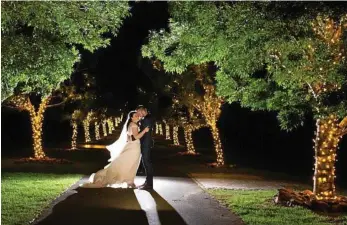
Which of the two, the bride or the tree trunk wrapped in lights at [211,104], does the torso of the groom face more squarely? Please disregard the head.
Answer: the bride

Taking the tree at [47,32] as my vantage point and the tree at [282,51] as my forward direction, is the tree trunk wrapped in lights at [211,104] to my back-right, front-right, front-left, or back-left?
front-left

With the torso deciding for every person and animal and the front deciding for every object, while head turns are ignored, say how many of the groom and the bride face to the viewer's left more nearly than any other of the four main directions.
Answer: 1

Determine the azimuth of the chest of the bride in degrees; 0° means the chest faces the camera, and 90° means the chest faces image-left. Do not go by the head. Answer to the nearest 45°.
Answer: approximately 270°

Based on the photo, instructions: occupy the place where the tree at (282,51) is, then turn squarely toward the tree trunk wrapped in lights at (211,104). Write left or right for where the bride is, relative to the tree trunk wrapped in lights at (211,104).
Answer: left

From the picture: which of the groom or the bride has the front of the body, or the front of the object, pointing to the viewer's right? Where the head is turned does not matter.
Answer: the bride

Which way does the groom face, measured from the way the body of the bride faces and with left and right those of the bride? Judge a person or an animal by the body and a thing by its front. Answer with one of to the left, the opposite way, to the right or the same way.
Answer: the opposite way

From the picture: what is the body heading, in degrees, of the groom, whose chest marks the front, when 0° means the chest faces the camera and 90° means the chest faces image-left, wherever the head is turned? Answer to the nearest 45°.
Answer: approximately 90°

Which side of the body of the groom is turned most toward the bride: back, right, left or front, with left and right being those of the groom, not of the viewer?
front

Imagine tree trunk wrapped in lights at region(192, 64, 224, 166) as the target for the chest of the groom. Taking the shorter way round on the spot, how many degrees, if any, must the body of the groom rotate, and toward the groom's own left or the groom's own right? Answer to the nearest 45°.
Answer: approximately 90° to the groom's own right

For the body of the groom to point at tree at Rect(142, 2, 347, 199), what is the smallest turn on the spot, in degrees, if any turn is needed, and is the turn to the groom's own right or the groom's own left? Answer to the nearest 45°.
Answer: approximately 135° to the groom's own left
